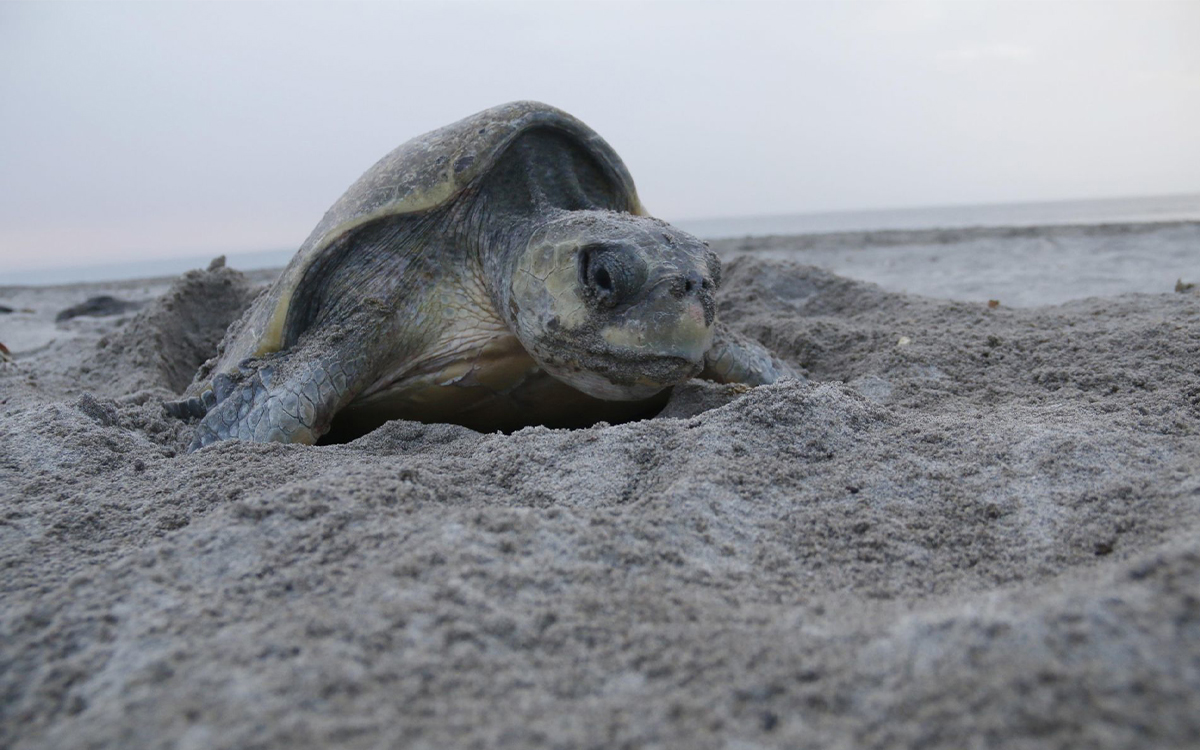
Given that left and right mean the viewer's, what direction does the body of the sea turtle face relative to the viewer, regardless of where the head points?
facing the viewer and to the right of the viewer
